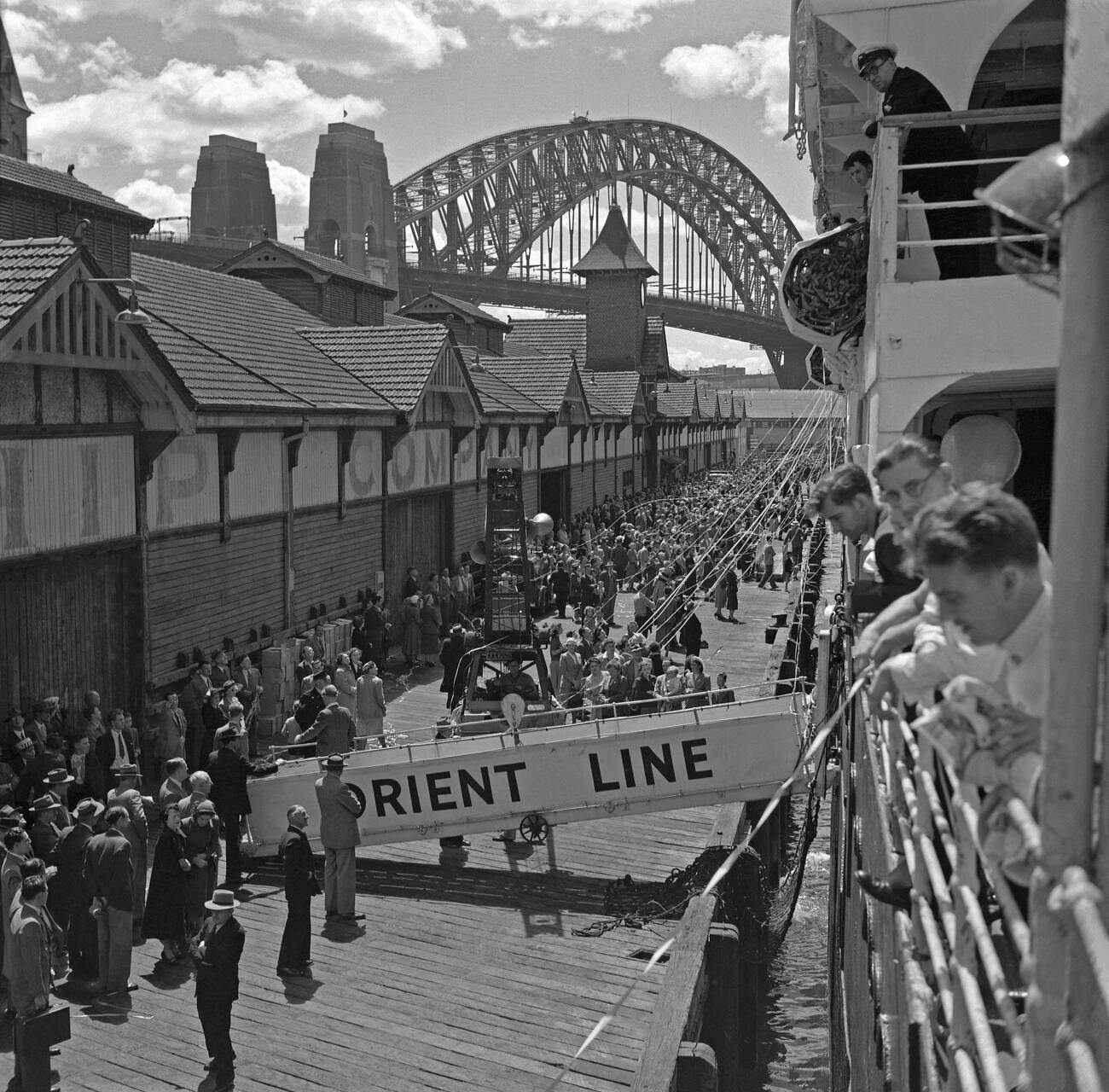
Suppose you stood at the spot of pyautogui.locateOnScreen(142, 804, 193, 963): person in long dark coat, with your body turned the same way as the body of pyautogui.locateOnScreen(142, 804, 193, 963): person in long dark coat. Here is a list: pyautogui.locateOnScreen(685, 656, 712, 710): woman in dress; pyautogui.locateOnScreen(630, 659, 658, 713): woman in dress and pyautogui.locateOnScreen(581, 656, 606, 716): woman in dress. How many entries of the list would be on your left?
3

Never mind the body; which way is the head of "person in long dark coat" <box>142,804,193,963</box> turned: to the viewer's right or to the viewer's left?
to the viewer's right

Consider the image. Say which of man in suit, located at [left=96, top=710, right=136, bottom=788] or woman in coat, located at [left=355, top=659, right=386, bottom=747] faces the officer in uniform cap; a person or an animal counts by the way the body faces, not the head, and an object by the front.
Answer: the man in suit

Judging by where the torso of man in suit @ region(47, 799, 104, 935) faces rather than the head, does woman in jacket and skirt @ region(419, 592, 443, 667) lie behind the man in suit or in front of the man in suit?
in front

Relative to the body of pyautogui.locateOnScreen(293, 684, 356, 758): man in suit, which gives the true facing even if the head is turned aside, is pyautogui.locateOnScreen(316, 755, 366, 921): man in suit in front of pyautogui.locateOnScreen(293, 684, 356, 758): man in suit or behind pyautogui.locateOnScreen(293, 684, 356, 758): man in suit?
behind

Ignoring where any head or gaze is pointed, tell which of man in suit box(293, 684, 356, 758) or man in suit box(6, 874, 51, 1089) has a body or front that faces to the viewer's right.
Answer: man in suit box(6, 874, 51, 1089)

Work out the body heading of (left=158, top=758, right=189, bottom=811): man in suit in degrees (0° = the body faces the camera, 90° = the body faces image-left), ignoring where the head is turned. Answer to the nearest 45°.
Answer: approximately 270°

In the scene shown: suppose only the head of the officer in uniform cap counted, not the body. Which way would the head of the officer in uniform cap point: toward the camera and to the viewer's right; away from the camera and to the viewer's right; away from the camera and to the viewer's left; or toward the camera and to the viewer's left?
toward the camera and to the viewer's left

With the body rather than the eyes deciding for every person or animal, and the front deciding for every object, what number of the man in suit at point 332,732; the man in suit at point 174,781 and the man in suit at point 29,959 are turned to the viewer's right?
2

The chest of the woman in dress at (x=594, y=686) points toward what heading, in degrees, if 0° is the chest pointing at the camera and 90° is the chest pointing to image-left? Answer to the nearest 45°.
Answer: approximately 315°

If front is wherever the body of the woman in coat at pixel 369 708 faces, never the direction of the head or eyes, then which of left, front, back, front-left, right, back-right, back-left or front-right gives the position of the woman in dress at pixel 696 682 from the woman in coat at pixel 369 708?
front-right

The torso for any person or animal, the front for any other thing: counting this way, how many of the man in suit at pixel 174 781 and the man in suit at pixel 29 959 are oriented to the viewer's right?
2

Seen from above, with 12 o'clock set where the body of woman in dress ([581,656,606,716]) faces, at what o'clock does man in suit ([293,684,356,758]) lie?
The man in suit is roughly at 3 o'clock from the woman in dress.

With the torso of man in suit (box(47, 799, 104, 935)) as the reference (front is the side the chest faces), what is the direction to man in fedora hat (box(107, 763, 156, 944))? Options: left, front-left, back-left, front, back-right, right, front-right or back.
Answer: front

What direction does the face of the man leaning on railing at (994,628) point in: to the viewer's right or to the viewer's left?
to the viewer's left

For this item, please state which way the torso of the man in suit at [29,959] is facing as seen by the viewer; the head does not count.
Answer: to the viewer's right
